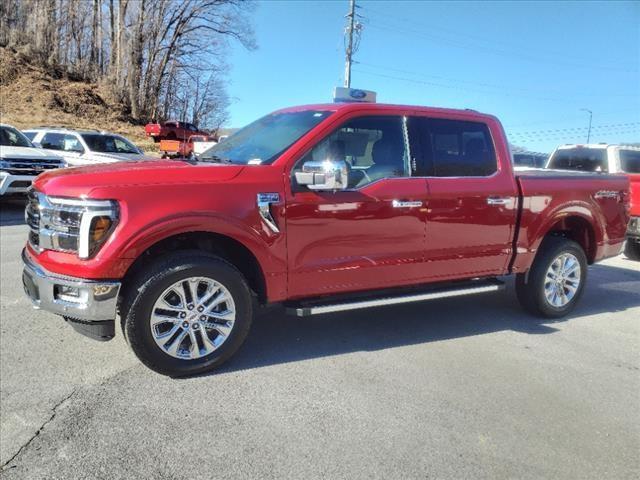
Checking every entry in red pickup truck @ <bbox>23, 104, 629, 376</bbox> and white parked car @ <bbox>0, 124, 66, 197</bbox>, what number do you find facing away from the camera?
0

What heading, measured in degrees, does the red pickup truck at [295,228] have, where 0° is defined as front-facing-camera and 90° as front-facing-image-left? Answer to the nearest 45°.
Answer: approximately 45°

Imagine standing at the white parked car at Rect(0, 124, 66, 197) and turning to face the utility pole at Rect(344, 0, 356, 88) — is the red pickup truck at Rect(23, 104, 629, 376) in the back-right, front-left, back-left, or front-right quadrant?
back-right

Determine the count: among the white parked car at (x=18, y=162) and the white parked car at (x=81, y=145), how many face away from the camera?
0

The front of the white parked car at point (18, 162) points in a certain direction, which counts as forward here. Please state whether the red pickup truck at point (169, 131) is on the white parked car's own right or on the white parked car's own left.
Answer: on the white parked car's own left

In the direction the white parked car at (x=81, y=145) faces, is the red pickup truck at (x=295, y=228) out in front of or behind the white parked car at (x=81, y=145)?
in front

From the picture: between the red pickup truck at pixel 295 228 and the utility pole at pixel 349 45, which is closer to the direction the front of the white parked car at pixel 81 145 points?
the red pickup truck

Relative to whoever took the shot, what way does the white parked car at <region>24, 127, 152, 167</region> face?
facing the viewer and to the right of the viewer

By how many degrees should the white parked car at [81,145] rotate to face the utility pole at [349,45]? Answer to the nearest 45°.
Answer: approximately 90° to its left
